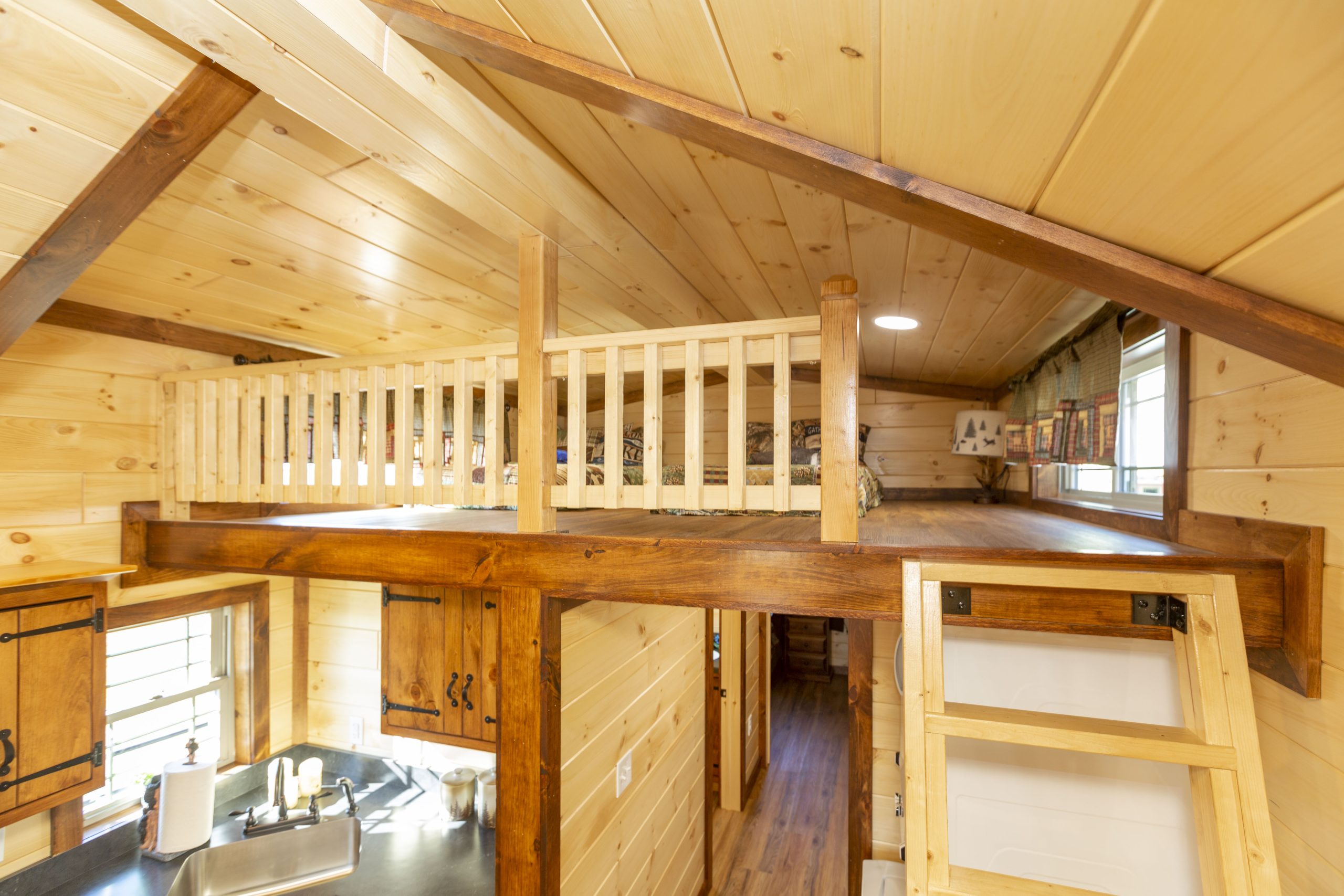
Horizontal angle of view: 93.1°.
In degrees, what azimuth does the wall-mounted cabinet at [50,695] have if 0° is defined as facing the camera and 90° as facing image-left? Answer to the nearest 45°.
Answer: approximately 315°

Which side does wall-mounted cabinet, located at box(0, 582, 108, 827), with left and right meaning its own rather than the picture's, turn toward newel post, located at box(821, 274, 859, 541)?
front

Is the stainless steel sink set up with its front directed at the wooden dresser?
no

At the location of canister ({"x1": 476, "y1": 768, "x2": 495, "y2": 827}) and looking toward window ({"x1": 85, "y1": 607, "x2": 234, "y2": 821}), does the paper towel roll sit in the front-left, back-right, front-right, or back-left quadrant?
front-left

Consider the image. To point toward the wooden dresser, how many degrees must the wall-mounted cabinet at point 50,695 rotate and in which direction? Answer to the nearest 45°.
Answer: approximately 45° to its left

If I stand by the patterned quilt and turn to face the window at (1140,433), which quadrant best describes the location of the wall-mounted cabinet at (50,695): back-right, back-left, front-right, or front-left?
back-right

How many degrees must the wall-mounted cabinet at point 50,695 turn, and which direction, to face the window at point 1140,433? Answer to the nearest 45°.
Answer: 0° — it already faces it

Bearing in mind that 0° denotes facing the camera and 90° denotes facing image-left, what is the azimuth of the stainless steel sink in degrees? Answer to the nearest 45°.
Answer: approximately 315°

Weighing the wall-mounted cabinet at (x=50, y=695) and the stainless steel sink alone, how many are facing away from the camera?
0

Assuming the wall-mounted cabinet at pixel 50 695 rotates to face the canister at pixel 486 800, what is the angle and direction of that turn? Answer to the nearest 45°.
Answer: approximately 45° to its left

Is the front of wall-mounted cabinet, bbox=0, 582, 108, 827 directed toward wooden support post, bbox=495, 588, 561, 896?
yes

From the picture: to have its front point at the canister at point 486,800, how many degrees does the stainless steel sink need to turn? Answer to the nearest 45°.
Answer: approximately 45° to its left
